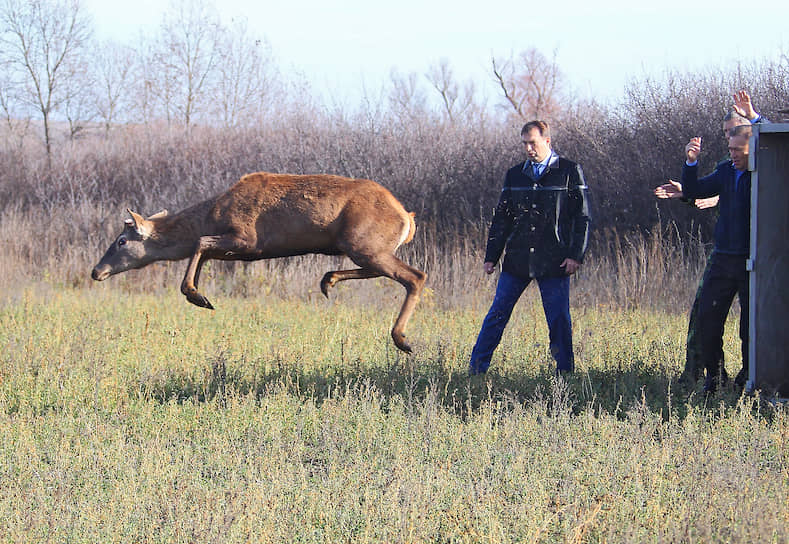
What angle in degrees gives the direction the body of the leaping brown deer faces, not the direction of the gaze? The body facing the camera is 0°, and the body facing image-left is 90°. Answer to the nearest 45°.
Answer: approximately 90°

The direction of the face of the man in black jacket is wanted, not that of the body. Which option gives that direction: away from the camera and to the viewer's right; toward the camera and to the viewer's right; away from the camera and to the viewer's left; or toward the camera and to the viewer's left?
toward the camera and to the viewer's left

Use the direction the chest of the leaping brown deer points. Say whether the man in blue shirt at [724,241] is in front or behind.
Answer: behind

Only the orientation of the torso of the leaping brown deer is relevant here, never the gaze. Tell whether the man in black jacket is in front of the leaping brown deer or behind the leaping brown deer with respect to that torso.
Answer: behind
